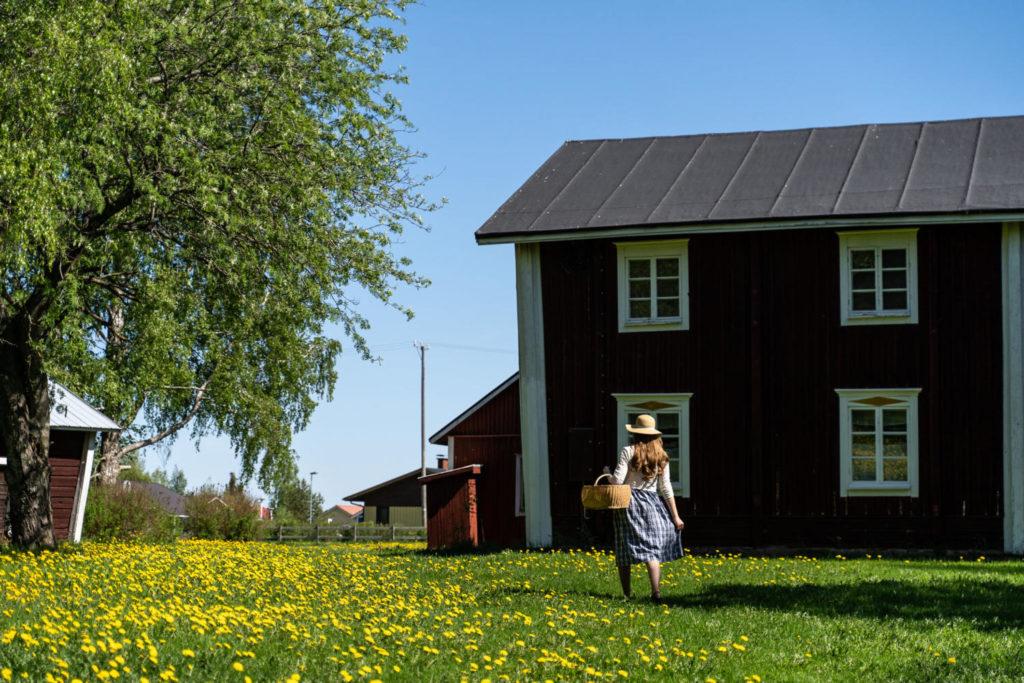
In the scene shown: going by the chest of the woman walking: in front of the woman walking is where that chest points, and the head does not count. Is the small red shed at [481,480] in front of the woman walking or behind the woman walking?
in front

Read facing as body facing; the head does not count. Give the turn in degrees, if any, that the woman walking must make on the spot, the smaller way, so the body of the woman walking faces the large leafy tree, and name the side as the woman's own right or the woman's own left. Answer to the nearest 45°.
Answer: approximately 45° to the woman's own left

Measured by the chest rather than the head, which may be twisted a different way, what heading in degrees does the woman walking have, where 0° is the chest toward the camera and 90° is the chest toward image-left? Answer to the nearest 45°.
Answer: approximately 180°

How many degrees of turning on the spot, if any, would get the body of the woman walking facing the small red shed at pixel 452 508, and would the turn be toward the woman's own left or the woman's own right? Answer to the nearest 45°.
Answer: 0° — they already face it

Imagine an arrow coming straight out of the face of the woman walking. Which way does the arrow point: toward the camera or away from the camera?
away from the camera

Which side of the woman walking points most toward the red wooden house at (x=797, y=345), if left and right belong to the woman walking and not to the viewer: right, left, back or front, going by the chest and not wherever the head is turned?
front
